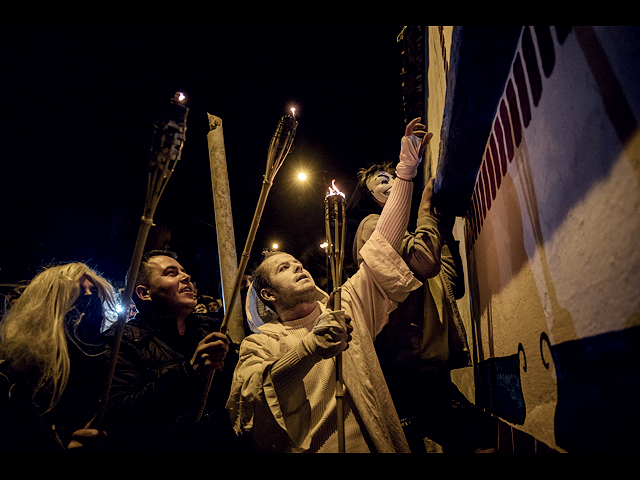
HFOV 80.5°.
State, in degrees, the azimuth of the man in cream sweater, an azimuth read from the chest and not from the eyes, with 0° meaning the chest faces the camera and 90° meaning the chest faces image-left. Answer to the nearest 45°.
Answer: approximately 315°

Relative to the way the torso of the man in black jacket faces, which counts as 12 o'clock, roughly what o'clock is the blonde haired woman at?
The blonde haired woman is roughly at 4 o'clock from the man in black jacket.

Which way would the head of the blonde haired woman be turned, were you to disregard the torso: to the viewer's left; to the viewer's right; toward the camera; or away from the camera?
to the viewer's right

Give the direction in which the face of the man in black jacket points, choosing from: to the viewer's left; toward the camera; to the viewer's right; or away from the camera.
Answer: to the viewer's right

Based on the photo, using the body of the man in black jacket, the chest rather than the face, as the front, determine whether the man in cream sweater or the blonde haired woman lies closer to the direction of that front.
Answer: the man in cream sweater

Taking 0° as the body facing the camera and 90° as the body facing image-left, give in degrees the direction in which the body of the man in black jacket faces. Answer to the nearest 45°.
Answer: approximately 315°

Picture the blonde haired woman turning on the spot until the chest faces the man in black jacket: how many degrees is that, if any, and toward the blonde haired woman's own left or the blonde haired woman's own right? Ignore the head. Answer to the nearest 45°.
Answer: approximately 45° to the blonde haired woman's own left

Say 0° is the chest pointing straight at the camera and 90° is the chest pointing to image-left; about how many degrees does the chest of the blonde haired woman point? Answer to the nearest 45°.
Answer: approximately 315°
